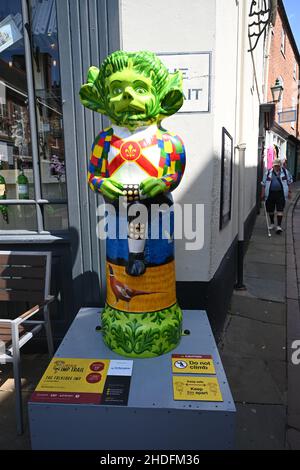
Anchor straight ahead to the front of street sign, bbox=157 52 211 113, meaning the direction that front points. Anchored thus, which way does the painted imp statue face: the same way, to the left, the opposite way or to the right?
the same way

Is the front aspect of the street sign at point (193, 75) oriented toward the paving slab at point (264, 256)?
no

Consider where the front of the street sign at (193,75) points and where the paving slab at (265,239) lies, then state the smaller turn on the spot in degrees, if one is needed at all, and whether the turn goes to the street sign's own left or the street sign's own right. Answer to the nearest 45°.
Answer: approximately 180°

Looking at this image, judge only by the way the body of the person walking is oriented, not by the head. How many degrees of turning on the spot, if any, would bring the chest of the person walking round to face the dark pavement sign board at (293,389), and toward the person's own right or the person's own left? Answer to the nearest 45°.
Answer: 0° — they already face it

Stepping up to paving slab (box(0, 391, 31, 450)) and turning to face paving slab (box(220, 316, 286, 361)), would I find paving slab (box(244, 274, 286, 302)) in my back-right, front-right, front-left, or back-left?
front-left

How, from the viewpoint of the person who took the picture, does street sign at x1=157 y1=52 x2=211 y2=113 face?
facing the viewer

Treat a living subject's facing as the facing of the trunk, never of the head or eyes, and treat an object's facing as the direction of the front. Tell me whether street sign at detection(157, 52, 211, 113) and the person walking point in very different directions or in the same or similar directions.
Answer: same or similar directions

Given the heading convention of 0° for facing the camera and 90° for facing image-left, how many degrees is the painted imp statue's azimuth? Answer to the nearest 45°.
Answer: approximately 0°

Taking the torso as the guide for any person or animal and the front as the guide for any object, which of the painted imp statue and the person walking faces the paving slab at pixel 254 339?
the person walking

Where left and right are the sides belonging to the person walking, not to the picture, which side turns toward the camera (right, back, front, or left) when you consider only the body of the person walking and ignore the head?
front
